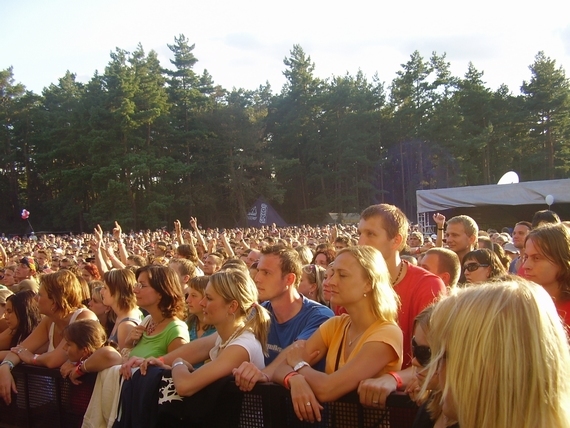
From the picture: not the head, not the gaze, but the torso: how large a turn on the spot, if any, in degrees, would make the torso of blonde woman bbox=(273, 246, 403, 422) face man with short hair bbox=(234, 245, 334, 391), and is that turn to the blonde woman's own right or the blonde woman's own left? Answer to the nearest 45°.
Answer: approximately 90° to the blonde woman's own right

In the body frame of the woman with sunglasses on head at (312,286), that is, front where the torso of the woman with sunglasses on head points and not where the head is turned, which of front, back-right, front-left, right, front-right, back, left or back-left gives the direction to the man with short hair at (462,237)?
back

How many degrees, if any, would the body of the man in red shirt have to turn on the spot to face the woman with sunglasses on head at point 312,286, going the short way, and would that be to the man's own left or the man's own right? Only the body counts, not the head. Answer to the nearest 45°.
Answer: approximately 90° to the man's own right

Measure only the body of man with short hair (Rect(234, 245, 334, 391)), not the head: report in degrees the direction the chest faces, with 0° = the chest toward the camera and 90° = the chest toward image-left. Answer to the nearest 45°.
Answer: approximately 45°

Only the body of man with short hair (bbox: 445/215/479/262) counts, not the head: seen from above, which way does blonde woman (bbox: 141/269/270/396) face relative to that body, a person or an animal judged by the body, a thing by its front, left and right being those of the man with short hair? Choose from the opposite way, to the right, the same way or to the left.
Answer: the same way

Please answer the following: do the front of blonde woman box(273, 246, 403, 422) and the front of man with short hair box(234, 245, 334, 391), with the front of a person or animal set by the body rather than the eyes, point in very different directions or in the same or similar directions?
same or similar directions

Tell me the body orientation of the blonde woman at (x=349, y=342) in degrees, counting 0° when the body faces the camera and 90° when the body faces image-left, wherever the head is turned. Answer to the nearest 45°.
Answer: approximately 45°

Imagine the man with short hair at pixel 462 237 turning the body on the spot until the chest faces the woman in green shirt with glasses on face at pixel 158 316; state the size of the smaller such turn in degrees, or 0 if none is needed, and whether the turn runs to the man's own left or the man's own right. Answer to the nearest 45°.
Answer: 0° — they already face them

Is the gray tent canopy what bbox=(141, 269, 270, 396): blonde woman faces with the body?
no

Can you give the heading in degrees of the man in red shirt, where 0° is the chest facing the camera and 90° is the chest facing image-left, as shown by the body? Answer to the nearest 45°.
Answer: approximately 45°

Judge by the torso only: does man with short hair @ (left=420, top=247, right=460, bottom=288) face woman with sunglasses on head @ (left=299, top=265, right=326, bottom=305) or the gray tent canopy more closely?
the woman with sunglasses on head

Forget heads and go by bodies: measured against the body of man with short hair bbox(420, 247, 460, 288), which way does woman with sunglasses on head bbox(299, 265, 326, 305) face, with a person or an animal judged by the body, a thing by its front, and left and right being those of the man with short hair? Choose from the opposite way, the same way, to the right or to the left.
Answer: the same way

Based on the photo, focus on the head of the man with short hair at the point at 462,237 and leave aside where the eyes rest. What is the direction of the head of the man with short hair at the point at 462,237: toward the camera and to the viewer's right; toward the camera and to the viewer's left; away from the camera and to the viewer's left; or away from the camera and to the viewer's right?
toward the camera and to the viewer's left

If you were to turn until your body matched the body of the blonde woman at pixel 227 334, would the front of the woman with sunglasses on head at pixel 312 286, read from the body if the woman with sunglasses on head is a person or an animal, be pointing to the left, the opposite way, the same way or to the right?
the same way

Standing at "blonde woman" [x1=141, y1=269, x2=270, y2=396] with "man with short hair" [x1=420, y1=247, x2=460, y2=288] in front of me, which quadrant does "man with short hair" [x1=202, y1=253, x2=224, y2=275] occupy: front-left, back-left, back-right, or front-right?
front-left

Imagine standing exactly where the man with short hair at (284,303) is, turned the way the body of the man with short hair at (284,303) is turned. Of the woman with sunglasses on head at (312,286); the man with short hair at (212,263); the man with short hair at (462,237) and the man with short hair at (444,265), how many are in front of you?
0
